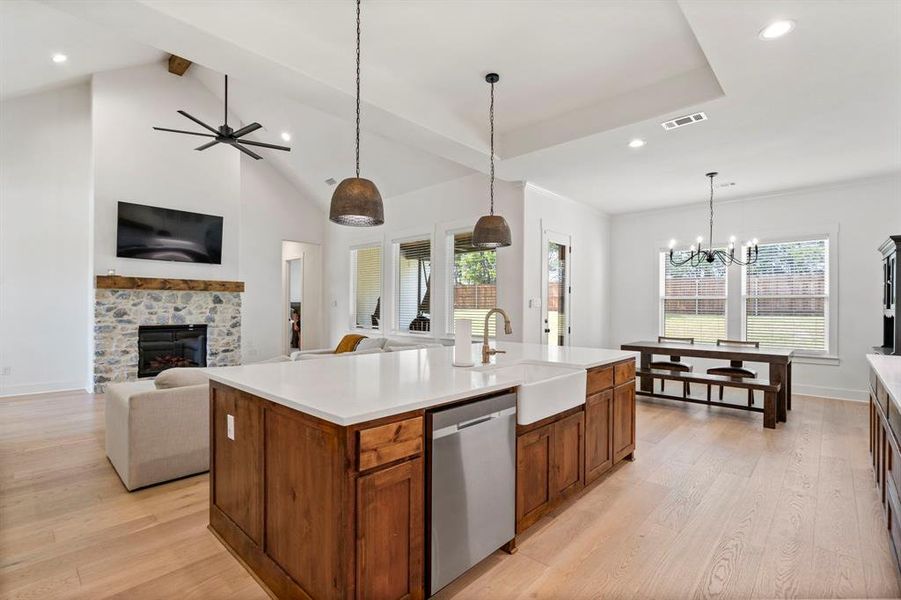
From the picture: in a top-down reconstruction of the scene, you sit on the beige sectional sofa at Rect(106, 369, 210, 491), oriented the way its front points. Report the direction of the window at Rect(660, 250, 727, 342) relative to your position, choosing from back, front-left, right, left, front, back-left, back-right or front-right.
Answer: back-right

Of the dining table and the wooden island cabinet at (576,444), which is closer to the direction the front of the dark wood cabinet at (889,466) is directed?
the wooden island cabinet

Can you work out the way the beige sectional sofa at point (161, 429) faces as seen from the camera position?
facing away from the viewer and to the left of the viewer

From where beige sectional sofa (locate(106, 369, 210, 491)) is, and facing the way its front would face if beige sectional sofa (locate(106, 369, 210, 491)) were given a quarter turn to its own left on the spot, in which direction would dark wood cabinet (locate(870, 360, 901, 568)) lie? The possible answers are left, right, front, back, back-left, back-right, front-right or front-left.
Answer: left

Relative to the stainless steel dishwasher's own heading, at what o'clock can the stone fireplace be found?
The stone fireplace is roughly at 6 o'clock from the stainless steel dishwasher.

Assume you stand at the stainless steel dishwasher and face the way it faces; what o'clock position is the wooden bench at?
The wooden bench is roughly at 9 o'clock from the stainless steel dishwasher.

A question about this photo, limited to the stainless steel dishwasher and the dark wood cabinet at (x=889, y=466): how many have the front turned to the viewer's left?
1

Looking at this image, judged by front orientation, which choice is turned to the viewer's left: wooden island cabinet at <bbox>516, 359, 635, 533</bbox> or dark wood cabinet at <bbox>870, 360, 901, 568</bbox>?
the dark wood cabinet

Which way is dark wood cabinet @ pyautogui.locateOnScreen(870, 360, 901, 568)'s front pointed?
to the viewer's left

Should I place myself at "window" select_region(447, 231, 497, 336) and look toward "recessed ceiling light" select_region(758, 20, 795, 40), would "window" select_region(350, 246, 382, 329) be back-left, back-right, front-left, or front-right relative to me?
back-right
